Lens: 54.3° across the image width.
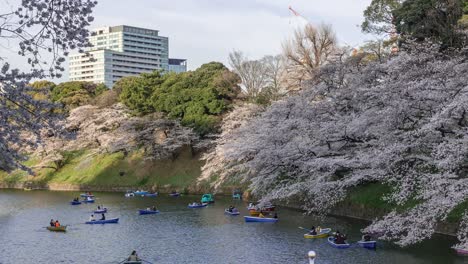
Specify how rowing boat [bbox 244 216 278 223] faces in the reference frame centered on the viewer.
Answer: facing to the left of the viewer

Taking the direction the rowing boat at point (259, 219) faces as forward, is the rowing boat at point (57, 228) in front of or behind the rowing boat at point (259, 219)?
in front

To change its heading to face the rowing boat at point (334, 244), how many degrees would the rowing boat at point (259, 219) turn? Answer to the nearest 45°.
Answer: approximately 135° to its left

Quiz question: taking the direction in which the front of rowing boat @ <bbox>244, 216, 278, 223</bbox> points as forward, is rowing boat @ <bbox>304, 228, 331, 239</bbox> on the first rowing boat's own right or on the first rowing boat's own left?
on the first rowing boat's own left

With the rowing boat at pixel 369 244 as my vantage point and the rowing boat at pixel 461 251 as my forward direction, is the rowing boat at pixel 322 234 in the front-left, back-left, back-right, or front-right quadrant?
back-left
